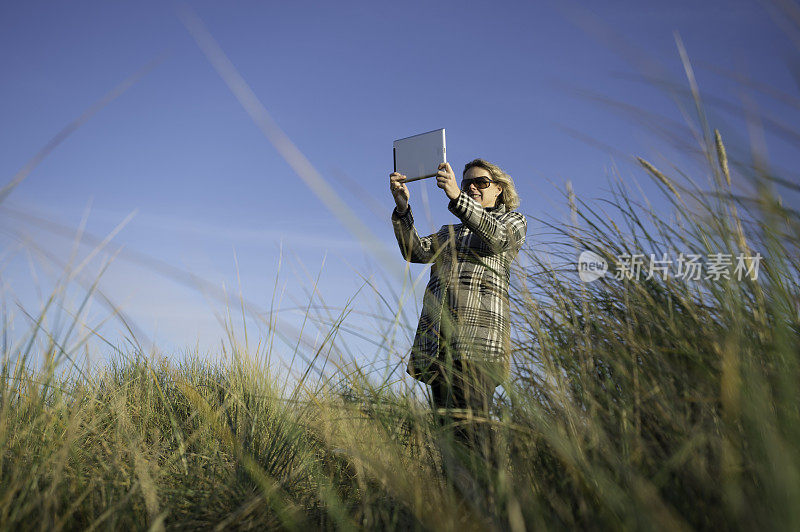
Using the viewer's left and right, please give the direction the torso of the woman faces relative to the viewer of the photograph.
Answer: facing the viewer and to the left of the viewer

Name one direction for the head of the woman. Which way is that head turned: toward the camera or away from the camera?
toward the camera
